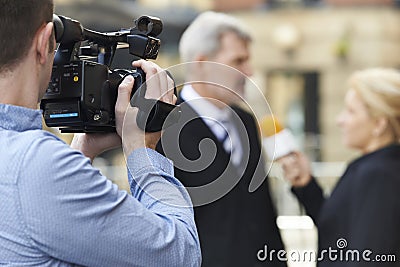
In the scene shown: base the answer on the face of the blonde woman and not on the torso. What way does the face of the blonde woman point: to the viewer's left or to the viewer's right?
to the viewer's left

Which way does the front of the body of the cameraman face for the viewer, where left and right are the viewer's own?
facing away from the viewer and to the right of the viewer

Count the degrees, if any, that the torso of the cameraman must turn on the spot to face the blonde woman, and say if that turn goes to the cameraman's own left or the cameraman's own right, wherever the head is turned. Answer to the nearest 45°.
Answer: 0° — they already face them

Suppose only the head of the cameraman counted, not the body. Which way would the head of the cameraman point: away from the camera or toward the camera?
away from the camera
